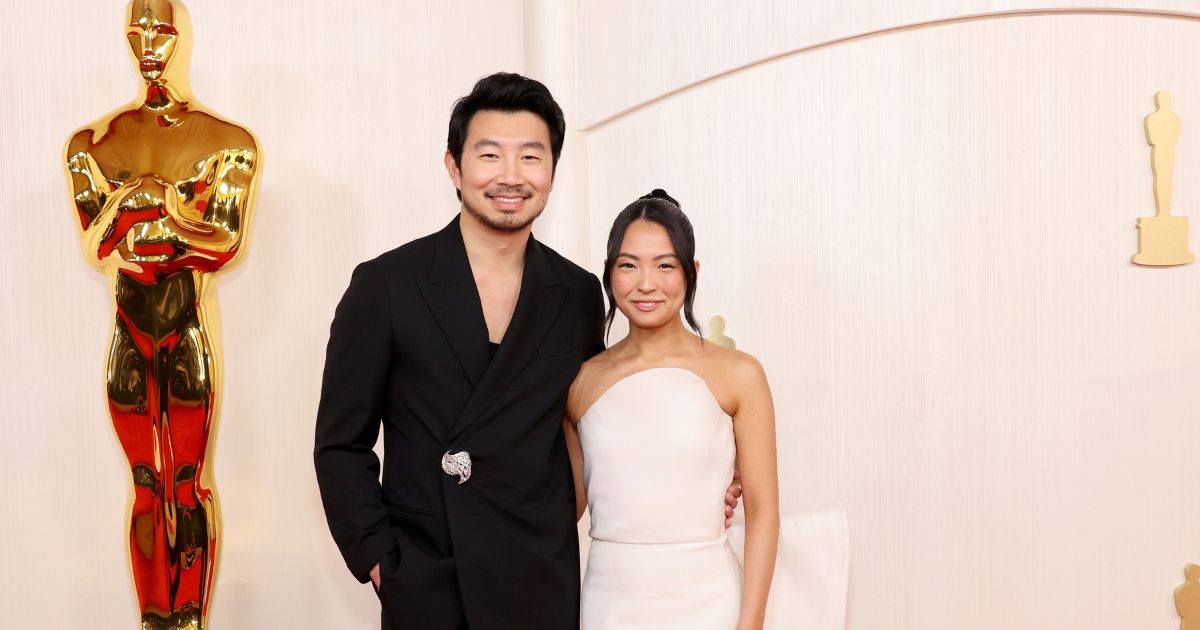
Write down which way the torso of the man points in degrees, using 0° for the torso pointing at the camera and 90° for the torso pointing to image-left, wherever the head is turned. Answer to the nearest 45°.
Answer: approximately 0°
